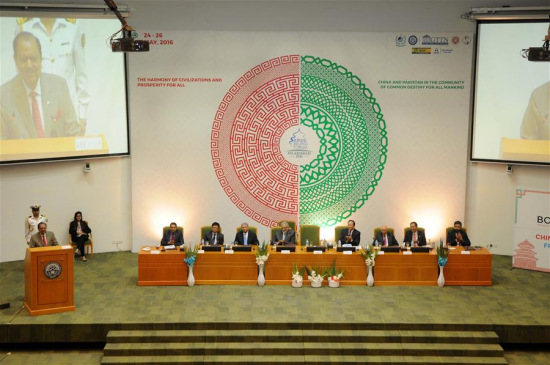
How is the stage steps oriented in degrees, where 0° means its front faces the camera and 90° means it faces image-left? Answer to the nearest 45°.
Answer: approximately 0°

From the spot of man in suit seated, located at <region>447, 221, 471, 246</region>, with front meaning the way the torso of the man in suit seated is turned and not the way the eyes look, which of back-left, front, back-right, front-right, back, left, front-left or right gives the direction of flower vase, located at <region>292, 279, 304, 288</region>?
front-right

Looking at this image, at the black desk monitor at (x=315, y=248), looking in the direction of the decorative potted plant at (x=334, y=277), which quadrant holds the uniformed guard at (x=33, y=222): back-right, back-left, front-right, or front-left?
back-right

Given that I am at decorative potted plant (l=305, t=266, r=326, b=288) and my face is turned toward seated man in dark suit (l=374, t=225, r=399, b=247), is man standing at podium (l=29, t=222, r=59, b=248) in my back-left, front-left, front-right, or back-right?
back-left

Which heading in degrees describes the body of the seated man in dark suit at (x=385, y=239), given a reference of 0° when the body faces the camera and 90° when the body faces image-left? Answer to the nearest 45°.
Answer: approximately 0°

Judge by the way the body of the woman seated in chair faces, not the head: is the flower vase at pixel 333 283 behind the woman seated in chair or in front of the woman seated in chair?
in front

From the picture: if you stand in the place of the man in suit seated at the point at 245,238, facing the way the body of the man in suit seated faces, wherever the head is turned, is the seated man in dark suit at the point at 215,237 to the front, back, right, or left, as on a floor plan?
right
